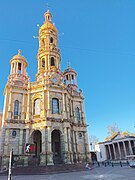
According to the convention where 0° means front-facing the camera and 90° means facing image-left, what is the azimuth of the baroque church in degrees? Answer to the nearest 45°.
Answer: approximately 315°
